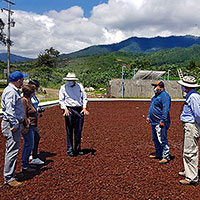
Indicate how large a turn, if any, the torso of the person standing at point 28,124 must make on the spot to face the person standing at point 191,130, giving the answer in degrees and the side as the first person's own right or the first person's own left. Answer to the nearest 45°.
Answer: approximately 45° to the first person's own right

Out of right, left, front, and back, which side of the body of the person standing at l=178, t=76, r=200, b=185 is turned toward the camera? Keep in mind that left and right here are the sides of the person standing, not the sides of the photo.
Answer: left

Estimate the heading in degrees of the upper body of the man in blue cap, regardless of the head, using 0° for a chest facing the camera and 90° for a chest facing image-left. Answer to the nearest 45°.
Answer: approximately 270°

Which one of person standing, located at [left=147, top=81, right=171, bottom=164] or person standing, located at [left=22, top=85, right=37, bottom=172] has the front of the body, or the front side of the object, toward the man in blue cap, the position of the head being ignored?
person standing, located at [left=147, top=81, right=171, bottom=164]

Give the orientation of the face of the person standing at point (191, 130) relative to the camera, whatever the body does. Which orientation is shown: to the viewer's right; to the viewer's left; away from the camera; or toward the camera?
to the viewer's left

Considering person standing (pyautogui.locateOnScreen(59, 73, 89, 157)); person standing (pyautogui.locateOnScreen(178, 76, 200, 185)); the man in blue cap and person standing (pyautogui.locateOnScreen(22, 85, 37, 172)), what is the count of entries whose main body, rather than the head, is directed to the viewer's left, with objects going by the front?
1

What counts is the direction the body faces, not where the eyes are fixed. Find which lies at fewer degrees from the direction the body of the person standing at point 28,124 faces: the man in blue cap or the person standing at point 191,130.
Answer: the person standing

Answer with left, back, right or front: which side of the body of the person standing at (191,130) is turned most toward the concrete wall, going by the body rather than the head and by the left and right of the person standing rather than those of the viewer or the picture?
right

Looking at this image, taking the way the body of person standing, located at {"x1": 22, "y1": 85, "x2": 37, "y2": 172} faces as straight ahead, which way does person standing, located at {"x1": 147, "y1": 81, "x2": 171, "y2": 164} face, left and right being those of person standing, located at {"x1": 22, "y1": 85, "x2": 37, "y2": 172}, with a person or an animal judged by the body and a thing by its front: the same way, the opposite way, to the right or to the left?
the opposite way

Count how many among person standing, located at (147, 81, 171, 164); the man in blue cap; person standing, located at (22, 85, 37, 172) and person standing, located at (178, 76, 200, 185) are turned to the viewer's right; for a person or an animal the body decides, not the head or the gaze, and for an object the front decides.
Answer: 2

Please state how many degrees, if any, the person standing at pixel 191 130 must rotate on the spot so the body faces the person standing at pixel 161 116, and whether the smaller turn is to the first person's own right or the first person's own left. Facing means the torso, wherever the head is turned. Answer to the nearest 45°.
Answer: approximately 45° to the first person's own right

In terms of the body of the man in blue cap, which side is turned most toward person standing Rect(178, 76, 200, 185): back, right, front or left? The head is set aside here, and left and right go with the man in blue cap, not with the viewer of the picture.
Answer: front

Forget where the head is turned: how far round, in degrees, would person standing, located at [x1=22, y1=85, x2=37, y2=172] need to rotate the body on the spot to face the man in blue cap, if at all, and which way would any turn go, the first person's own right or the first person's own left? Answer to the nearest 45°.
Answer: approximately 90° to the first person's own right

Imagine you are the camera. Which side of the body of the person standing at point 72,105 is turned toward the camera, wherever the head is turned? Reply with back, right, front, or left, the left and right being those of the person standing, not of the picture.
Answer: front

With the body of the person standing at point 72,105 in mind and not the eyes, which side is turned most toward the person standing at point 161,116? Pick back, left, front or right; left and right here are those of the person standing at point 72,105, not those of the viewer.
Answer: left

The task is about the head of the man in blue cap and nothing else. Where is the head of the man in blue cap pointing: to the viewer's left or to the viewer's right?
to the viewer's right

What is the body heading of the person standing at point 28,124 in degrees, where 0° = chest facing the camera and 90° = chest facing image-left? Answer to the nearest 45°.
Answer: approximately 270°
